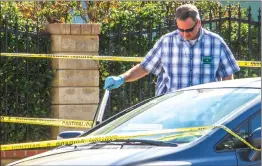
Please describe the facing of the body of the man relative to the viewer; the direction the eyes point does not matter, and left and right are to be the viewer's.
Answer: facing the viewer

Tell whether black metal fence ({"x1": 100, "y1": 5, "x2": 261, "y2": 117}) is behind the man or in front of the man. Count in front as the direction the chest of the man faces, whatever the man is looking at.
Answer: behind
